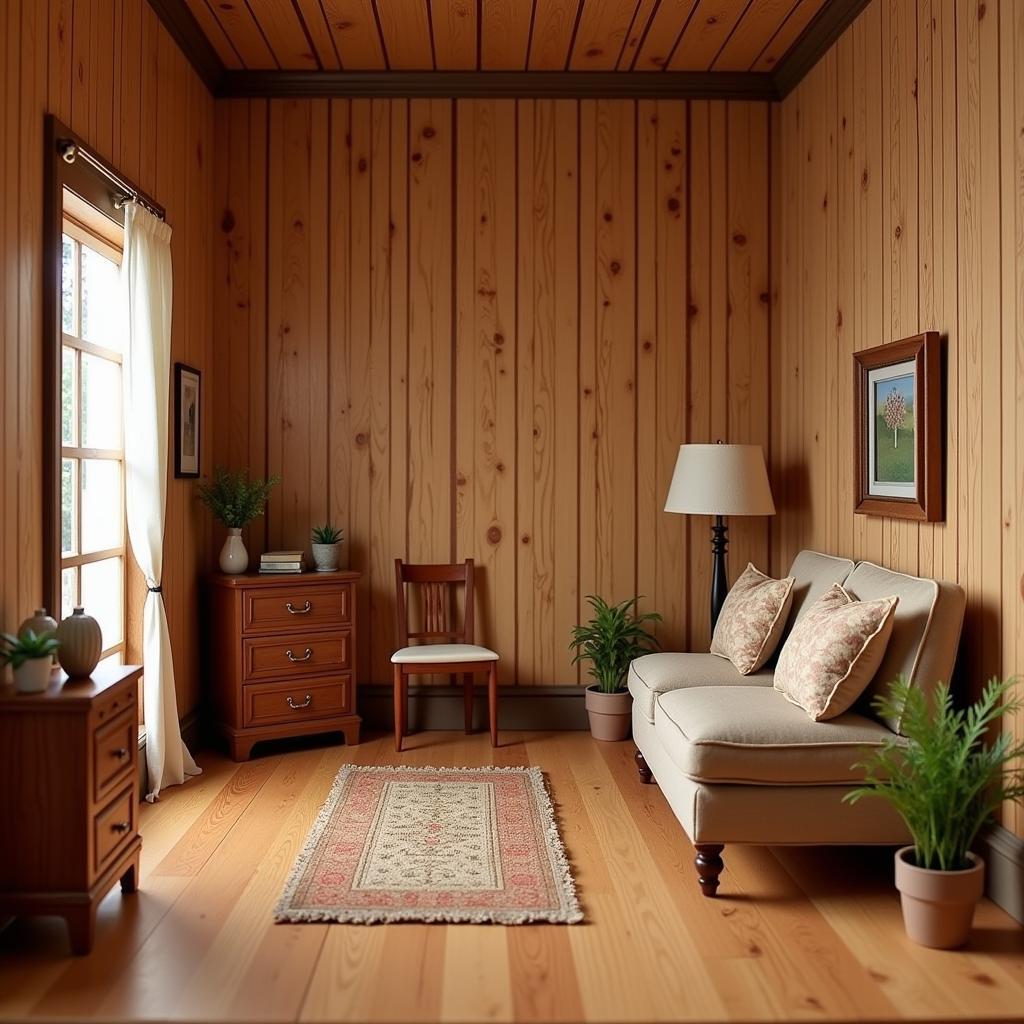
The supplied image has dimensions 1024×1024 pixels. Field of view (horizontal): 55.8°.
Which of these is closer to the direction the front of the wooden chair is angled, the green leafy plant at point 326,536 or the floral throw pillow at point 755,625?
the floral throw pillow

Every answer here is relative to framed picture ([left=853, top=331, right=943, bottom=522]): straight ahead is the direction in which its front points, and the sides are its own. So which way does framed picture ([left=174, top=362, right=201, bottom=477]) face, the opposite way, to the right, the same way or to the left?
the opposite way

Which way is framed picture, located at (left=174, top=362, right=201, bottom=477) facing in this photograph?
to the viewer's right

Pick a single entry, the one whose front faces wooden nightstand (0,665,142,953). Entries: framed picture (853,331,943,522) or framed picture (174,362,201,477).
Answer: framed picture (853,331,943,522)

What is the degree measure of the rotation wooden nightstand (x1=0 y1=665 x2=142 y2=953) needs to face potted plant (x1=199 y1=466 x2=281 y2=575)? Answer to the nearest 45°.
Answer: approximately 90° to its left

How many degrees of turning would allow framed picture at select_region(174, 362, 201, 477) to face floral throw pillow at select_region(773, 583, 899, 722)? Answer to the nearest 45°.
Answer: approximately 45° to its right

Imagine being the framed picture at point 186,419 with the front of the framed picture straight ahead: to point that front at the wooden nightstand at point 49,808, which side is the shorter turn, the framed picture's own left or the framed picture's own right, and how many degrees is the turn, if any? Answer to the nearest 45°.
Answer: approximately 90° to the framed picture's own right

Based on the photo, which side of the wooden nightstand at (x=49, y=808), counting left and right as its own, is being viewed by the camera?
right

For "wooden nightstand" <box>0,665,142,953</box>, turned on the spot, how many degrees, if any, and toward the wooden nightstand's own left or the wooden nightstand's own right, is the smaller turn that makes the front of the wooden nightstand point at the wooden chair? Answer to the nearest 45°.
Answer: approximately 45° to the wooden nightstand's own left
